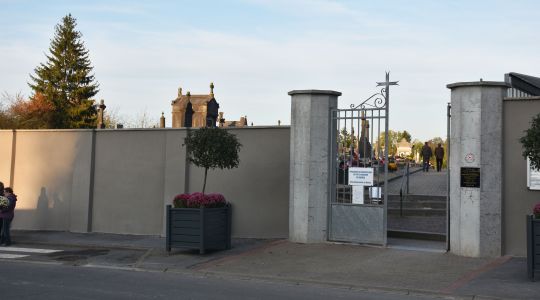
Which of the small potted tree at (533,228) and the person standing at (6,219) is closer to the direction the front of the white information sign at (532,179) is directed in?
the small potted tree

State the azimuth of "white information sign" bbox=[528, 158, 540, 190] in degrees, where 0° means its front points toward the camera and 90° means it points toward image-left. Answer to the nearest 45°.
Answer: approximately 0°

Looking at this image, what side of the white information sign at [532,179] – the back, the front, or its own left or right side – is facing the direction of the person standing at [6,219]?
right

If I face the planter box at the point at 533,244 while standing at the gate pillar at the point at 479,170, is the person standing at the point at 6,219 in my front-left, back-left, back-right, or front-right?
back-right

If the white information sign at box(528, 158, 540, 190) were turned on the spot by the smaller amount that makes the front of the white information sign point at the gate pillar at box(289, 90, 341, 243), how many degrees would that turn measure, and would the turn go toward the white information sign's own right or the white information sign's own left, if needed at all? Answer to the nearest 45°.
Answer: approximately 90° to the white information sign's own right

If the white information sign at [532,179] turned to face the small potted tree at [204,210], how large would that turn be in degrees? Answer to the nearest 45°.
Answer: approximately 90° to its right

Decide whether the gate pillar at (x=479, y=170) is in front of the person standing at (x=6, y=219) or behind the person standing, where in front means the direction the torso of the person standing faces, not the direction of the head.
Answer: behind

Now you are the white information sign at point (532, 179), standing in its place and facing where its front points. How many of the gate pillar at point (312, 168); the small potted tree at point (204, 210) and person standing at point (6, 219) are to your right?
3

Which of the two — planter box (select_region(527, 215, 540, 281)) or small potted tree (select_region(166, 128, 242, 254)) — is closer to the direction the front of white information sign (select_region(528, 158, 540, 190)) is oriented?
the planter box

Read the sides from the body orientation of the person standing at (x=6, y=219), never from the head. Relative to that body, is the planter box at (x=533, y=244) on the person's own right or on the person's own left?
on the person's own left

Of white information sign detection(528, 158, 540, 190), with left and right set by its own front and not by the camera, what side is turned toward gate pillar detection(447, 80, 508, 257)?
right

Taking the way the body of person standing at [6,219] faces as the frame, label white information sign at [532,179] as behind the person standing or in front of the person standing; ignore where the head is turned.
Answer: behind

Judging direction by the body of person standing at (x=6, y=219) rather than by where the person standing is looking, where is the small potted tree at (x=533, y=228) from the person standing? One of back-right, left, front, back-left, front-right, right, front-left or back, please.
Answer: back-left
